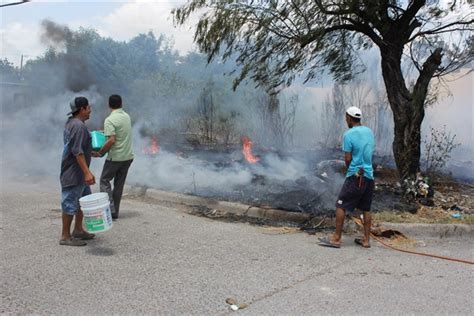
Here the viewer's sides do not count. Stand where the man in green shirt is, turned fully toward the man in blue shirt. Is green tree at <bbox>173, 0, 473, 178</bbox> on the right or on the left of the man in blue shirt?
left

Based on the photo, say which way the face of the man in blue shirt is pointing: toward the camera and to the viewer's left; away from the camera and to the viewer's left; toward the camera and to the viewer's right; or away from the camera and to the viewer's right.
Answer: away from the camera and to the viewer's left

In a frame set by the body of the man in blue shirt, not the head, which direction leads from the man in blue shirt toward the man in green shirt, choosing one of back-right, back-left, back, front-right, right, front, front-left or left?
front-left

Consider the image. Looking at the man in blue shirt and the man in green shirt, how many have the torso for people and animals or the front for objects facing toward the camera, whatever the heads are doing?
0

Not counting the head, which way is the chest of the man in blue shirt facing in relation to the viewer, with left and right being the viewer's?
facing away from the viewer and to the left of the viewer

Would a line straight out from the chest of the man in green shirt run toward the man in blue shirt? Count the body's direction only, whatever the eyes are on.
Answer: no

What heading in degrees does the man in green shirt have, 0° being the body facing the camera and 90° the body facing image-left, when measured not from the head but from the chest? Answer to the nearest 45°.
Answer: approximately 135°

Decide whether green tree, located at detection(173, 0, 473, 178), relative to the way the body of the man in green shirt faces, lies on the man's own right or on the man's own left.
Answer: on the man's own right
